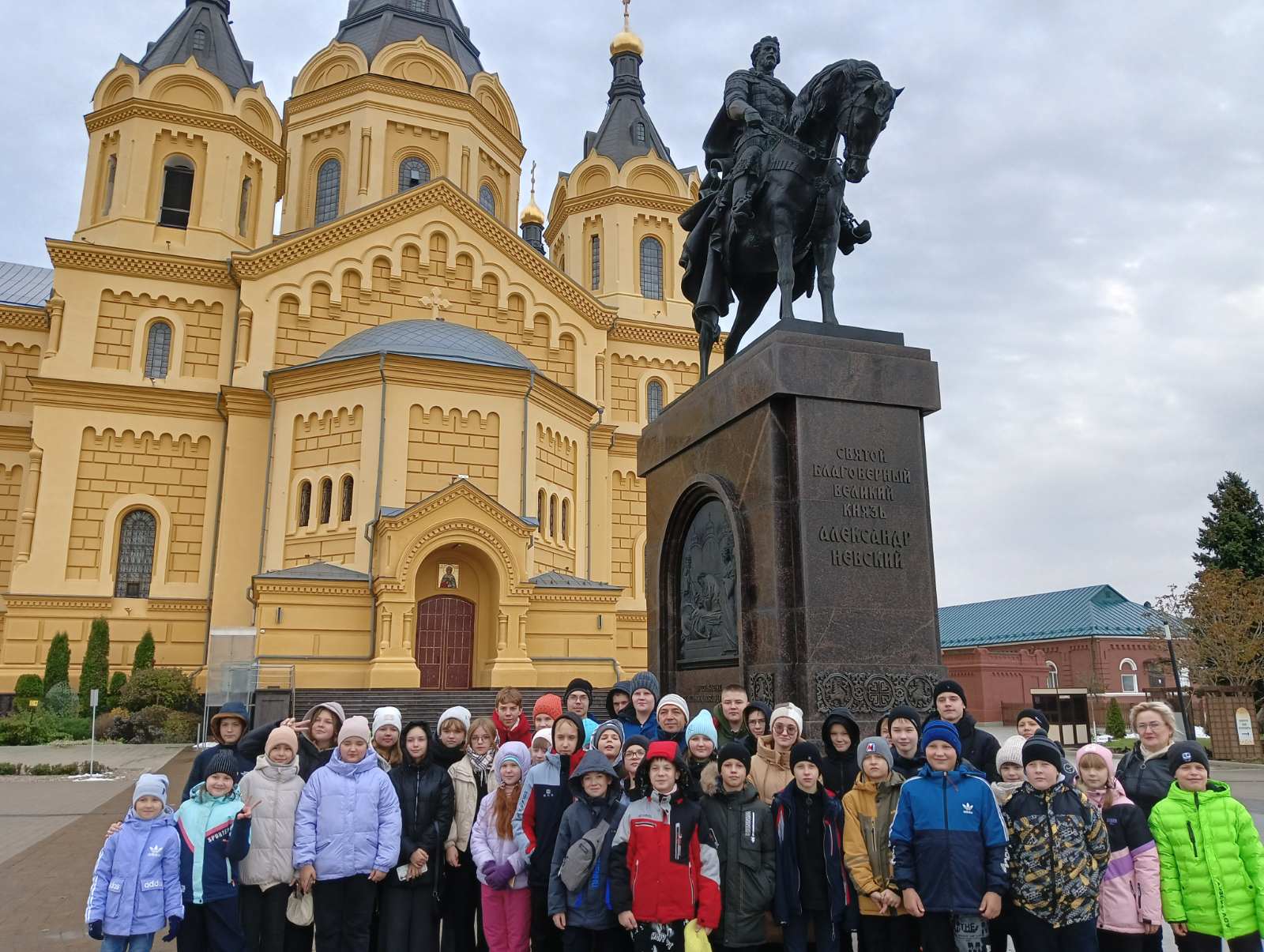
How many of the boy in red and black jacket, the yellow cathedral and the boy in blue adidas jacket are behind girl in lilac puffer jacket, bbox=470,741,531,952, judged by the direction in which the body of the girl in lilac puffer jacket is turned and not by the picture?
1

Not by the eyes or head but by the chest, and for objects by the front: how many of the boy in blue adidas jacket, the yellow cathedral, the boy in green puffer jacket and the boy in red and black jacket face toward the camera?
4

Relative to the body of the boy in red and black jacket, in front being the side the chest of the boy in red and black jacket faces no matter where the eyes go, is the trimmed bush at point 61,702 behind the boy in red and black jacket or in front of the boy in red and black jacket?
behind

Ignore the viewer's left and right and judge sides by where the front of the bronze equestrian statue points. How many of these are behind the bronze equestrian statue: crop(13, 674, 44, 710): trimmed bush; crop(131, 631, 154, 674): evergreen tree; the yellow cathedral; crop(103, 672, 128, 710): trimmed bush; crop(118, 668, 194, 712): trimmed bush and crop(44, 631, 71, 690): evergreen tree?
6

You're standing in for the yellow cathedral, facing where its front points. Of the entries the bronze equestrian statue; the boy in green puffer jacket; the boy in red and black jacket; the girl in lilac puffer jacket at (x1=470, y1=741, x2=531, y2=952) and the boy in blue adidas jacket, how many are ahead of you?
5

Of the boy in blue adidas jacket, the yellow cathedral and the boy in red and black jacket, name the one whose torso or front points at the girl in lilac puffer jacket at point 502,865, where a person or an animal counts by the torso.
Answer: the yellow cathedral

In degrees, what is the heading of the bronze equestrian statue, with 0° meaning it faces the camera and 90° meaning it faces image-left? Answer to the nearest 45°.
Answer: approximately 315°

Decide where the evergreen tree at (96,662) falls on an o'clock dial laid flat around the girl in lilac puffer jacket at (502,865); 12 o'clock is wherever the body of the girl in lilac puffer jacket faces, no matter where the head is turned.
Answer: The evergreen tree is roughly at 5 o'clock from the girl in lilac puffer jacket.

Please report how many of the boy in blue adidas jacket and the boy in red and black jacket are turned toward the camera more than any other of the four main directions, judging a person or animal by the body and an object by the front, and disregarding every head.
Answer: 2

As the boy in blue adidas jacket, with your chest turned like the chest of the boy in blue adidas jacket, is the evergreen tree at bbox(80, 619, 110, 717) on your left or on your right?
on your right

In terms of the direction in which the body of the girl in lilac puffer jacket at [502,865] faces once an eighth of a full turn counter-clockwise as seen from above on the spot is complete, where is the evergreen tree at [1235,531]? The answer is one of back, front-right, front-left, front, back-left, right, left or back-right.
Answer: left

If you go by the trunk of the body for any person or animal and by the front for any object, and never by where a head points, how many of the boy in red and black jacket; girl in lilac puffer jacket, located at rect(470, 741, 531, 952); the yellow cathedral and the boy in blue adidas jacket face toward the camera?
4

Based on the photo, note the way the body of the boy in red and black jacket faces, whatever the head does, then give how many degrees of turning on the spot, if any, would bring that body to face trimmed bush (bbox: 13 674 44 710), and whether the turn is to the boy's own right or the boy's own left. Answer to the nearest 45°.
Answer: approximately 135° to the boy's own right

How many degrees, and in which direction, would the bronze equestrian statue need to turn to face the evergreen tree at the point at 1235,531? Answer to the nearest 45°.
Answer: approximately 90° to its left
